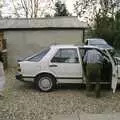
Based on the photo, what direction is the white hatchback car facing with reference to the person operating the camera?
facing to the right of the viewer

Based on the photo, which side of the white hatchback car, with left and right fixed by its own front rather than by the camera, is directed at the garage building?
left

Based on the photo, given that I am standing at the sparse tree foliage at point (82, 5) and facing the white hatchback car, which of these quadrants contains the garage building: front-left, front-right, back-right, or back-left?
front-right

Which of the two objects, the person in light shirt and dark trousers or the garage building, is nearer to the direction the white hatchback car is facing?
the person in light shirt and dark trousers

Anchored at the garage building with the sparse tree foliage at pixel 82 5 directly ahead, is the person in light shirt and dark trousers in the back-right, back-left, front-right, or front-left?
back-right

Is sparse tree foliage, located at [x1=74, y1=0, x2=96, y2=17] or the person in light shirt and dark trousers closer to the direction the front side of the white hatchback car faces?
the person in light shirt and dark trousers

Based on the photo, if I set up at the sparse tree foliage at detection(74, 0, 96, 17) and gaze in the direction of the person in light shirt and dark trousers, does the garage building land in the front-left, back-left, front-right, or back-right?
front-right

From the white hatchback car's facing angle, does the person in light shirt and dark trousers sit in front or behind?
in front

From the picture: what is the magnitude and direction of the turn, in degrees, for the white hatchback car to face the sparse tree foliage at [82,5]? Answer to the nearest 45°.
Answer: approximately 90° to its left
